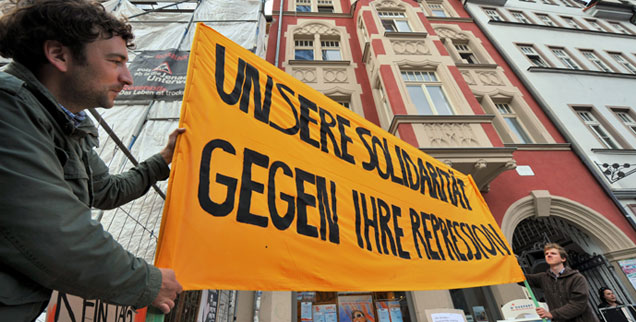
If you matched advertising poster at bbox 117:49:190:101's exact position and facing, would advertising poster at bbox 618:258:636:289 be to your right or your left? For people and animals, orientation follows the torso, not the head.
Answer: on your left

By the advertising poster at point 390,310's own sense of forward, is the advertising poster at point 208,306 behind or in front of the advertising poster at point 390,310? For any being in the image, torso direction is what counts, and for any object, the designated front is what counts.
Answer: in front

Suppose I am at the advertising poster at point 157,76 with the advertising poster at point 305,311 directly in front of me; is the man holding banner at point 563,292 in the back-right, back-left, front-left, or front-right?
front-right

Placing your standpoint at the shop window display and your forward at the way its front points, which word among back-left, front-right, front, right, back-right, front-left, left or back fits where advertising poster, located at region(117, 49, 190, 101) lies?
front-right

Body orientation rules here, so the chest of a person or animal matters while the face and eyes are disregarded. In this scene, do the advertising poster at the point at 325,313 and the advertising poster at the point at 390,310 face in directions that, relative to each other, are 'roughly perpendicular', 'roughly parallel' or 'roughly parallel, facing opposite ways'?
roughly parallel

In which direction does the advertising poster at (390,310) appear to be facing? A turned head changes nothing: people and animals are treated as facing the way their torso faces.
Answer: toward the camera

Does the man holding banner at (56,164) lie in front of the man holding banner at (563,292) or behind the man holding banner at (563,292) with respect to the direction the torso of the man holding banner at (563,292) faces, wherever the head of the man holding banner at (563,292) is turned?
in front

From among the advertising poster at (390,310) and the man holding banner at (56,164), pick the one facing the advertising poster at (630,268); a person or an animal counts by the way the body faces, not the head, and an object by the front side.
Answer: the man holding banner

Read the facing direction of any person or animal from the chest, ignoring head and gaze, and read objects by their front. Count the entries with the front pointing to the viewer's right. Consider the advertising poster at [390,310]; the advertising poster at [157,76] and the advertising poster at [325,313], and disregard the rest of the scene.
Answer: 0

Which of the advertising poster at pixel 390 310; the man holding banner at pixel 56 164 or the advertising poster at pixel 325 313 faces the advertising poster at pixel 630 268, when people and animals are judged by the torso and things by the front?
the man holding banner

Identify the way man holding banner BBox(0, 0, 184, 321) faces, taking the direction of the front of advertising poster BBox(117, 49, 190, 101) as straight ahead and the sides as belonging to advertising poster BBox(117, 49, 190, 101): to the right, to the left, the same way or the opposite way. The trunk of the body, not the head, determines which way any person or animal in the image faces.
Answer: to the left

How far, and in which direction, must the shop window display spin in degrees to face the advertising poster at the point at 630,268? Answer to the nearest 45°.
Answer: approximately 90° to its left

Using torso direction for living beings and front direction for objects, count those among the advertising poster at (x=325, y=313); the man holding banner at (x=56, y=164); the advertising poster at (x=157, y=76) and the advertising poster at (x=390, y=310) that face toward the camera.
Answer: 3

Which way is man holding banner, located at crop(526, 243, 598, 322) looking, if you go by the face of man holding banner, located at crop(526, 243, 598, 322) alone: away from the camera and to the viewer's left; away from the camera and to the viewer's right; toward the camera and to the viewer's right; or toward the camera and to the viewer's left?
toward the camera and to the viewer's left

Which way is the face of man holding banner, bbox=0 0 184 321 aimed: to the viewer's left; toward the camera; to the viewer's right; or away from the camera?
to the viewer's right
